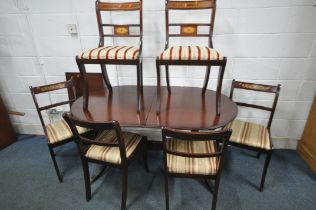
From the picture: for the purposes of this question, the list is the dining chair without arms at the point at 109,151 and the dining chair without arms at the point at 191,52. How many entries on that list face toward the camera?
1

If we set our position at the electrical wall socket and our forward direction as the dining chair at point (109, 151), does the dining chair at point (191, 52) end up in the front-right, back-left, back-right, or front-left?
front-left

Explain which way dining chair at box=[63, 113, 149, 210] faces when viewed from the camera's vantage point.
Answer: facing away from the viewer and to the right of the viewer

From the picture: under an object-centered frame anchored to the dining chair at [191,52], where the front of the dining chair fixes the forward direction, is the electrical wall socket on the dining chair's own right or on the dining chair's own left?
on the dining chair's own right

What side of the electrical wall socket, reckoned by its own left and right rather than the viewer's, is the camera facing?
front

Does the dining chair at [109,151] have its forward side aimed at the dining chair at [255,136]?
no

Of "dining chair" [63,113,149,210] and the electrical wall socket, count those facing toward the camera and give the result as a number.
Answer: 1

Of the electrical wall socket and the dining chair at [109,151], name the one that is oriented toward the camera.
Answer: the electrical wall socket

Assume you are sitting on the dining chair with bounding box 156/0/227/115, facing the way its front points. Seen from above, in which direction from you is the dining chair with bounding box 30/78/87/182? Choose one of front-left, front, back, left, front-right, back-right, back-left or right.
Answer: right

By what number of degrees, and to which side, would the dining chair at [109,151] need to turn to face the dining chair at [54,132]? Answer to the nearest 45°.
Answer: approximately 90° to its left

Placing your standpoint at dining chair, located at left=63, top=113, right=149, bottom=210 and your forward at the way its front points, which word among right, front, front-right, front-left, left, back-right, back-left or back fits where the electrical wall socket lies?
front-left

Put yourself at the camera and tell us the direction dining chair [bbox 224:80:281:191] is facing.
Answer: facing the viewer and to the left of the viewer

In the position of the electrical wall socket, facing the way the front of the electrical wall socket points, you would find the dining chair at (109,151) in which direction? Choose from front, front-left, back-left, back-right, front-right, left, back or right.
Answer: front
